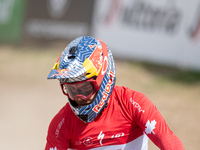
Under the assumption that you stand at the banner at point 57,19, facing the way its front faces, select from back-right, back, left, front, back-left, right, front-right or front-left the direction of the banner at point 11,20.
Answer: right

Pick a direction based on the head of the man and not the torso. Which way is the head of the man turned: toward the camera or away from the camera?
toward the camera

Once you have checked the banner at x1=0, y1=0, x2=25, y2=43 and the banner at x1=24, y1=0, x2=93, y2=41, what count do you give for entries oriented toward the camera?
2

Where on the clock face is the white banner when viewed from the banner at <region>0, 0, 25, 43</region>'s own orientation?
The white banner is roughly at 10 o'clock from the banner.

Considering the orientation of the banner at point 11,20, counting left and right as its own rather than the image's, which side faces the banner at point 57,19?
left

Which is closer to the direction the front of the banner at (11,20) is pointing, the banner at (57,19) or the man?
the man

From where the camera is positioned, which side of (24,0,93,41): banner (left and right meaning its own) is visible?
front

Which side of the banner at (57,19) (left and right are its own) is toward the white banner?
left

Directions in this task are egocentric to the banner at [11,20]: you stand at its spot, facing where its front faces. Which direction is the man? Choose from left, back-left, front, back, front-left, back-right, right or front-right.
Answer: front

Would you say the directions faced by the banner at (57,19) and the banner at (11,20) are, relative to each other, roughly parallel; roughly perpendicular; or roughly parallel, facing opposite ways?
roughly parallel

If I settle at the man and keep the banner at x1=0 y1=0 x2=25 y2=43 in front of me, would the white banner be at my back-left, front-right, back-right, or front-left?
front-right

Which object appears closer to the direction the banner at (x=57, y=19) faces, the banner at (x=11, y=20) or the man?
the man

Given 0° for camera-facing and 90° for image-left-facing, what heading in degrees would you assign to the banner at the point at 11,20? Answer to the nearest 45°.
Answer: approximately 0°

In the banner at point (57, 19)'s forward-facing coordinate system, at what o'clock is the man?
The man is roughly at 12 o'clock from the banner.
